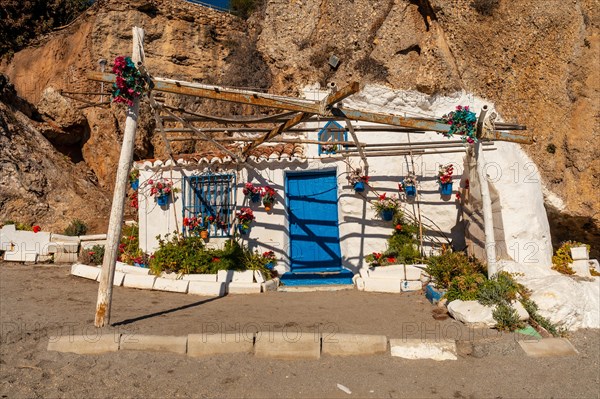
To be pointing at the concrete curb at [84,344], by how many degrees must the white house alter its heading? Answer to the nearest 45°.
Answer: approximately 45° to its right

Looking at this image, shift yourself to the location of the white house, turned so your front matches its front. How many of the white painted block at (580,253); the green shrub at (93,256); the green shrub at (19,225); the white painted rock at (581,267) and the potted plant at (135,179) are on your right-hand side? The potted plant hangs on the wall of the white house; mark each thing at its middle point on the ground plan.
3

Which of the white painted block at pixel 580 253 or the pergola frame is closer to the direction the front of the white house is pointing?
the pergola frame

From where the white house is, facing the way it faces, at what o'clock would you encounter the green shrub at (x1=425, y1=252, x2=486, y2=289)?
The green shrub is roughly at 10 o'clock from the white house.

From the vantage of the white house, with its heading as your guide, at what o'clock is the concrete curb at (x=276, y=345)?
The concrete curb is roughly at 12 o'clock from the white house.

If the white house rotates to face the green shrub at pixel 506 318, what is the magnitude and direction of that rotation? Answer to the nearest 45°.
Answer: approximately 45° to its left

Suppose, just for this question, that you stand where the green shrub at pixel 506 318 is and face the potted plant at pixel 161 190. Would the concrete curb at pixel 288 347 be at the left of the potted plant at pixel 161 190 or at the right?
left

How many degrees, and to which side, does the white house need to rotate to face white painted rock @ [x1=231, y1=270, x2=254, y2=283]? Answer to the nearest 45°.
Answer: approximately 45° to its right

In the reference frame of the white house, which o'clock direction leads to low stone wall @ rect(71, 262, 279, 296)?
The low stone wall is roughly at 2 o'clock from the white house.

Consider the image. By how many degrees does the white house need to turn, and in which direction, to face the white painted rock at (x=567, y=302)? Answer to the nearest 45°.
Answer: approximately 45° to its left

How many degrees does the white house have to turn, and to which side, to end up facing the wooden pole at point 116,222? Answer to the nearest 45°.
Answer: approximately 45° to its right

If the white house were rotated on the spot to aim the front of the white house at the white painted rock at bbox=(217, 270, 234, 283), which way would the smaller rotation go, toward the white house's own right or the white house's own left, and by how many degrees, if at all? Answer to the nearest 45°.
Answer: approximately 45° to the white house's own right

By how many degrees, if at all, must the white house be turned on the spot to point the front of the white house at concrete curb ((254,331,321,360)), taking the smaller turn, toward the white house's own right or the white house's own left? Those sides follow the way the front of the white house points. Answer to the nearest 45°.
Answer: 0° — it already faces it

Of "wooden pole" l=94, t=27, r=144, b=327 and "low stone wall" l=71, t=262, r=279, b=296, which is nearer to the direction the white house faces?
the wooden pole

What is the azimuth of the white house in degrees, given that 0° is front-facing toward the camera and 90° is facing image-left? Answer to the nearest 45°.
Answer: approximately 0°
